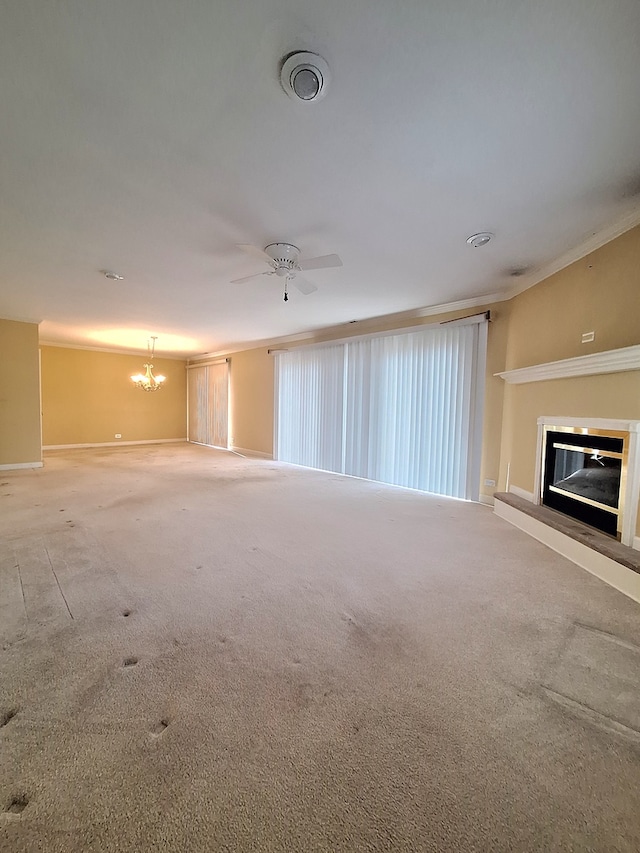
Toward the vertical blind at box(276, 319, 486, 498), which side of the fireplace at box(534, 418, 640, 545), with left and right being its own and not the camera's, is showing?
right

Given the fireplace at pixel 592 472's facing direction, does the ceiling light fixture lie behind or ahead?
ahead

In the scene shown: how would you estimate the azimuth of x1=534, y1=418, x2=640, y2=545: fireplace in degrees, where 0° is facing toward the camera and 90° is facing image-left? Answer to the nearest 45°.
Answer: approximately 45°

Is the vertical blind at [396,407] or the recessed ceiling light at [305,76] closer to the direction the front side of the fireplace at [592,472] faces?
the recessed ceiling light

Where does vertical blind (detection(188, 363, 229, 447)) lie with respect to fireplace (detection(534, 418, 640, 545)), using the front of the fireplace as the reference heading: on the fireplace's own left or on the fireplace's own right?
on the fireplace's own right

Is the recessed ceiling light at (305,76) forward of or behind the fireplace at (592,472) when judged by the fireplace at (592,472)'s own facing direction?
forward
